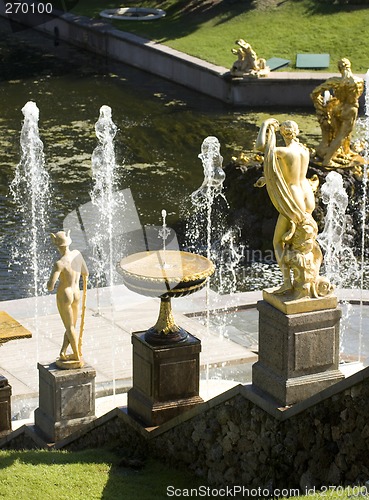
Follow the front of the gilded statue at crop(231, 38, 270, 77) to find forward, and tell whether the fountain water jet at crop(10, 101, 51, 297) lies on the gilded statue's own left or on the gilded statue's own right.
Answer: on the gilded statue's own left

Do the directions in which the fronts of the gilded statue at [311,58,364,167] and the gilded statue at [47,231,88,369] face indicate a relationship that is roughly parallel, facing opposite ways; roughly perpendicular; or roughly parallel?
roughly parallel

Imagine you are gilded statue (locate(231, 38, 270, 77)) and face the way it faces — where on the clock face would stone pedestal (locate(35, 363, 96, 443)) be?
The stone pedestal is roughly at 9 o'clock from the gilded statue.

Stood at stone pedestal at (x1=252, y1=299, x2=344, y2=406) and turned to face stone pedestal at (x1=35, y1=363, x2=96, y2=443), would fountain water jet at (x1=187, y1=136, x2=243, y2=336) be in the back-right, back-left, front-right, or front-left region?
front-right

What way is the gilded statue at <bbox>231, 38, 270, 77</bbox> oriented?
to the viewer's left
